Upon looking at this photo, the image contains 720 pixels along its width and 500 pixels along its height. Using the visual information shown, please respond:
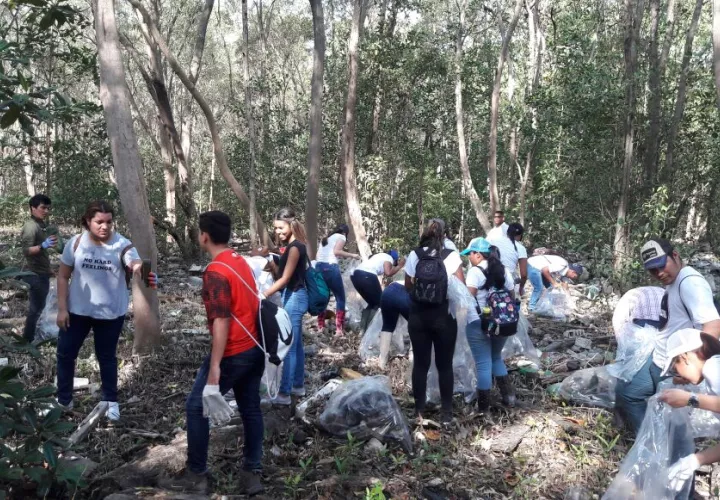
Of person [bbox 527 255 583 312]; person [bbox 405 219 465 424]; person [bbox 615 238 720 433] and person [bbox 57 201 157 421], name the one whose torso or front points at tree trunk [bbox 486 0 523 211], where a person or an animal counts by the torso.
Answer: person [bbox 405 219 465 424]

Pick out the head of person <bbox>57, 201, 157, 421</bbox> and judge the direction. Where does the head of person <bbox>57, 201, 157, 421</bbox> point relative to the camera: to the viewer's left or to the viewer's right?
to the viewer's right

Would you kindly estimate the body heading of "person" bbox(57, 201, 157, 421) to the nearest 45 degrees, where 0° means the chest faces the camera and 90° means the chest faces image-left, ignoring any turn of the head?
approximately 0°

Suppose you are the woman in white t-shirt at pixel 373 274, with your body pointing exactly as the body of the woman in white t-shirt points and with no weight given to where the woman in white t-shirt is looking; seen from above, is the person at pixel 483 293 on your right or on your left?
on your right

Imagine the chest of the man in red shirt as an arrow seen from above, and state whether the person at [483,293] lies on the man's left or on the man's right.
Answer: on the man's right

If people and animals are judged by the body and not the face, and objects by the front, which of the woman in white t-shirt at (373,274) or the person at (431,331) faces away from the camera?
the person

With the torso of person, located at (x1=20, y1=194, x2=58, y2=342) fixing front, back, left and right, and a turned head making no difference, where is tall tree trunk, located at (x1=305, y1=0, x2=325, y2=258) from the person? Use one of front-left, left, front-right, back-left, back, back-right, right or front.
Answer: front-left
